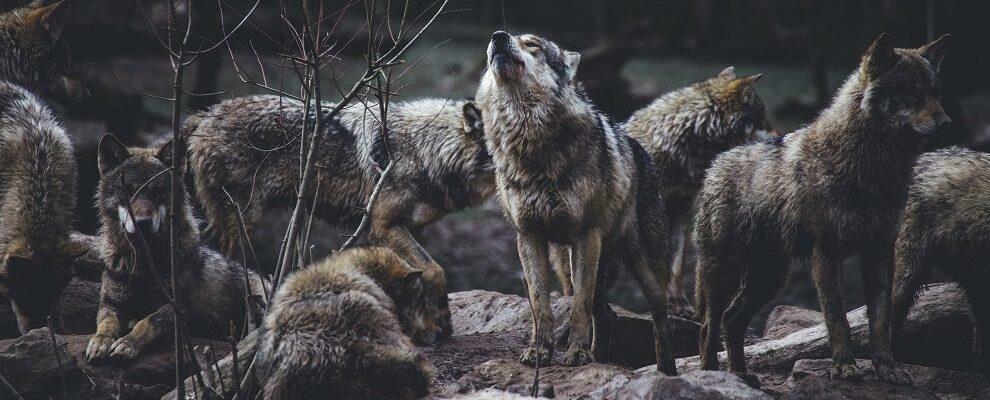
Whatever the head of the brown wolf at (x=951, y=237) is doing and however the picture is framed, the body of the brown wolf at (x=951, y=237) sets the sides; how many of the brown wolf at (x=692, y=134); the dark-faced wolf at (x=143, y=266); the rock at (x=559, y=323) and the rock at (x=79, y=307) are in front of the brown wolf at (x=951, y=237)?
0

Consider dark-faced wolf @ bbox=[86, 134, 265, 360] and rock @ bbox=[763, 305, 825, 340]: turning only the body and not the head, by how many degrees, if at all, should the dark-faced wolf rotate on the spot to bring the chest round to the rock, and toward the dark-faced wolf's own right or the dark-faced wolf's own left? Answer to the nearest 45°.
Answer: approximately 135° to the dark-faced wolf's own left

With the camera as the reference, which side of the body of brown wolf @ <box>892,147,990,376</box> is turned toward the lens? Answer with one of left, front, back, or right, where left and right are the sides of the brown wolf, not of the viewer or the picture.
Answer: right

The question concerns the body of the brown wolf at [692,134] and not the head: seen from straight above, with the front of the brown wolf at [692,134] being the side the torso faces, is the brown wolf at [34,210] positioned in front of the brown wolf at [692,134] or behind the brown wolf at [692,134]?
behind

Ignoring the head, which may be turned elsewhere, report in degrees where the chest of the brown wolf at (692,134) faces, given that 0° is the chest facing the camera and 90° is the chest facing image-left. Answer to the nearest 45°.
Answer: approximately 270°

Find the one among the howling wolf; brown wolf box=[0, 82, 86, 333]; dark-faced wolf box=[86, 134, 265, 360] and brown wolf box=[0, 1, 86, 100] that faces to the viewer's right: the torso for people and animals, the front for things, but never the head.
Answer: brown wolf box=[0, 1, 86, 100]

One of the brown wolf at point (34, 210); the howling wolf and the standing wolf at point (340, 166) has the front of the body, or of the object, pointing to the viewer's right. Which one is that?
the standing wolf

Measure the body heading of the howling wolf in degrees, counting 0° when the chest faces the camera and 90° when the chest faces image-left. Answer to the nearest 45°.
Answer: approximately 45°

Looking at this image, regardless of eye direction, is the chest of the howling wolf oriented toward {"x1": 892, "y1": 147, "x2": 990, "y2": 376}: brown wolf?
no

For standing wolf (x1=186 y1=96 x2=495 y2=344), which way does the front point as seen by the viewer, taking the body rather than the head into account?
to the viewer's right

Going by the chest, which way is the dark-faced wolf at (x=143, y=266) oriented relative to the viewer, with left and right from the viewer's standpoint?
facing the viewer and to the left of the viewer

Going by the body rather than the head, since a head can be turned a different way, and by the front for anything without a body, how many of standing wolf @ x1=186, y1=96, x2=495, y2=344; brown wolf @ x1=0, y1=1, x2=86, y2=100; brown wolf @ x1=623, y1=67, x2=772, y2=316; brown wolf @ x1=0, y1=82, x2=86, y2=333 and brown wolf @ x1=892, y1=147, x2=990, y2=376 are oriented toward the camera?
1

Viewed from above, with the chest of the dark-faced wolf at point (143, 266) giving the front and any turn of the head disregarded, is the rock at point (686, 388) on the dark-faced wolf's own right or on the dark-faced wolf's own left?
on the dark-faced wolf's own left

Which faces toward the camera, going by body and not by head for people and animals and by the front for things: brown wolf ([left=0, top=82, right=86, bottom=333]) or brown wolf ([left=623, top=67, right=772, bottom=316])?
brown wolf ([left=0, top=82, right=86, bottom=333])

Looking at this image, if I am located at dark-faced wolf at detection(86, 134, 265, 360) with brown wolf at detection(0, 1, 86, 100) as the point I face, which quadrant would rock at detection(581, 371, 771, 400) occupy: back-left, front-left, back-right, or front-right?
back-right
